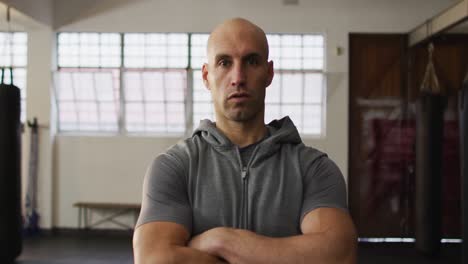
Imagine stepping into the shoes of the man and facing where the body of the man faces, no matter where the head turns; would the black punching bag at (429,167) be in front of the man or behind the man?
behind

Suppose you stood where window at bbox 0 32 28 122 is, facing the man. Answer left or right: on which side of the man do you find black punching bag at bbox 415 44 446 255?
left

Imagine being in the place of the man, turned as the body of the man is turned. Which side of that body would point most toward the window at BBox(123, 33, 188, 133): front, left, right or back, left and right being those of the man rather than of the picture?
back

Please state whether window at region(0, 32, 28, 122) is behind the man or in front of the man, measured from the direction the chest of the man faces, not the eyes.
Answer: behind

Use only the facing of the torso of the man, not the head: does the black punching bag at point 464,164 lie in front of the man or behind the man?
behind

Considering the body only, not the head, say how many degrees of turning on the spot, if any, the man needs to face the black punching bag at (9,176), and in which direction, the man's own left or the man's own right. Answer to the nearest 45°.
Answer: approximately 135° to the man's own right

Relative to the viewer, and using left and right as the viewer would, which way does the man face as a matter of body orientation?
facing the viewer

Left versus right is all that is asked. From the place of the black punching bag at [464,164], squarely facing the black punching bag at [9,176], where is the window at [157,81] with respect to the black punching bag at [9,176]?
right

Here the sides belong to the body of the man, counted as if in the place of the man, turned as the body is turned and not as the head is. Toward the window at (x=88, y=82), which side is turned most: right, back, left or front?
back
